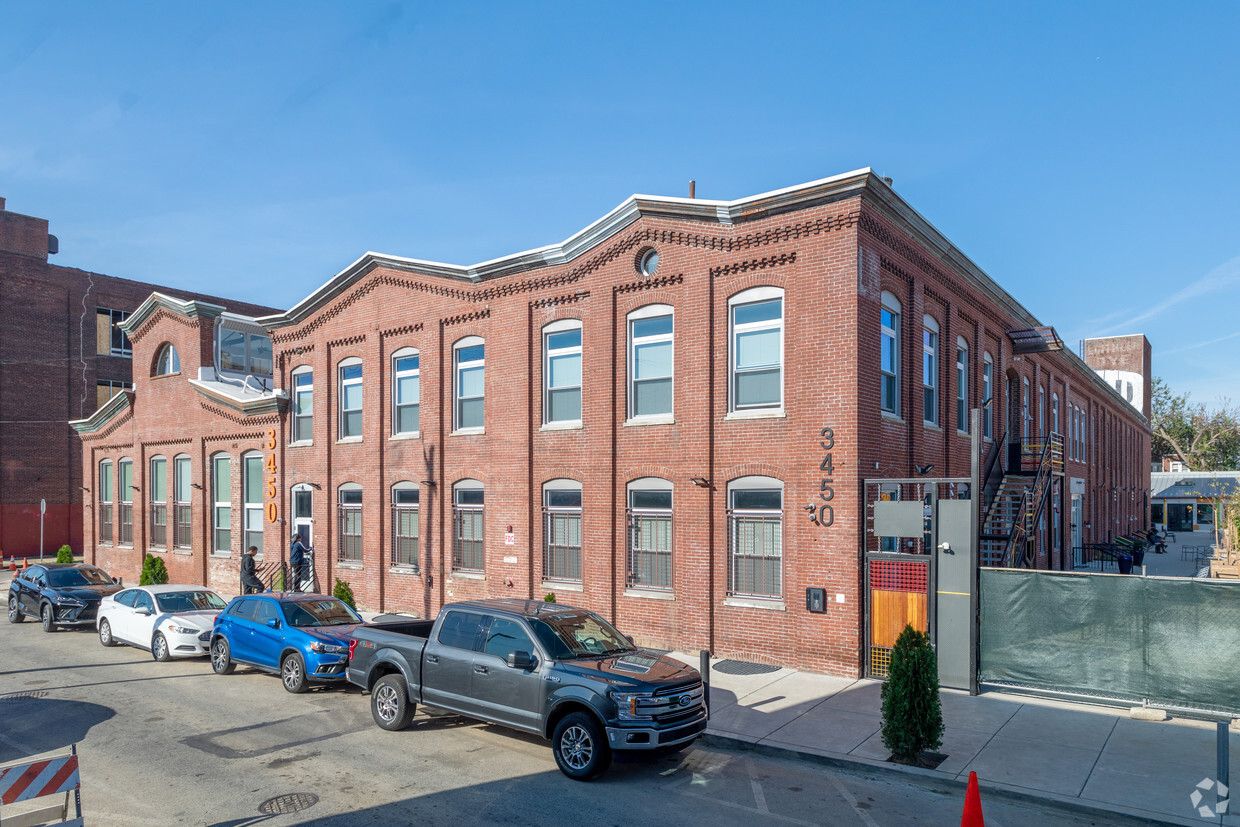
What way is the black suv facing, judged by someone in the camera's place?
facing the viewer and to the right of the viewer

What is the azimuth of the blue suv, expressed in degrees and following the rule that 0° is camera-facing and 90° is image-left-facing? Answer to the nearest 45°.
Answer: approximately 315°

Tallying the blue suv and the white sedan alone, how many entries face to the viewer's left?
0

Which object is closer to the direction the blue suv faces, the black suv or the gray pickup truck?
the gray pickup truck

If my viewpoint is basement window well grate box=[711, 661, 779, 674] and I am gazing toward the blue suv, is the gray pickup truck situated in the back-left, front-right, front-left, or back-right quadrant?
front-left

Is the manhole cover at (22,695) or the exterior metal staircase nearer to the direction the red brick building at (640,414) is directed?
the manhole cover

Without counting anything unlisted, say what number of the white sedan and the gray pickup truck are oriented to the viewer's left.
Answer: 0

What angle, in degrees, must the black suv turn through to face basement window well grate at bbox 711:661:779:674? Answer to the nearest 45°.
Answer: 0° — it already faces it

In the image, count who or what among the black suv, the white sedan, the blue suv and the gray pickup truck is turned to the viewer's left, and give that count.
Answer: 0

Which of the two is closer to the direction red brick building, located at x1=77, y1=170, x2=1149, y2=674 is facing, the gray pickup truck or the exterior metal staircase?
the gray pickup truck
